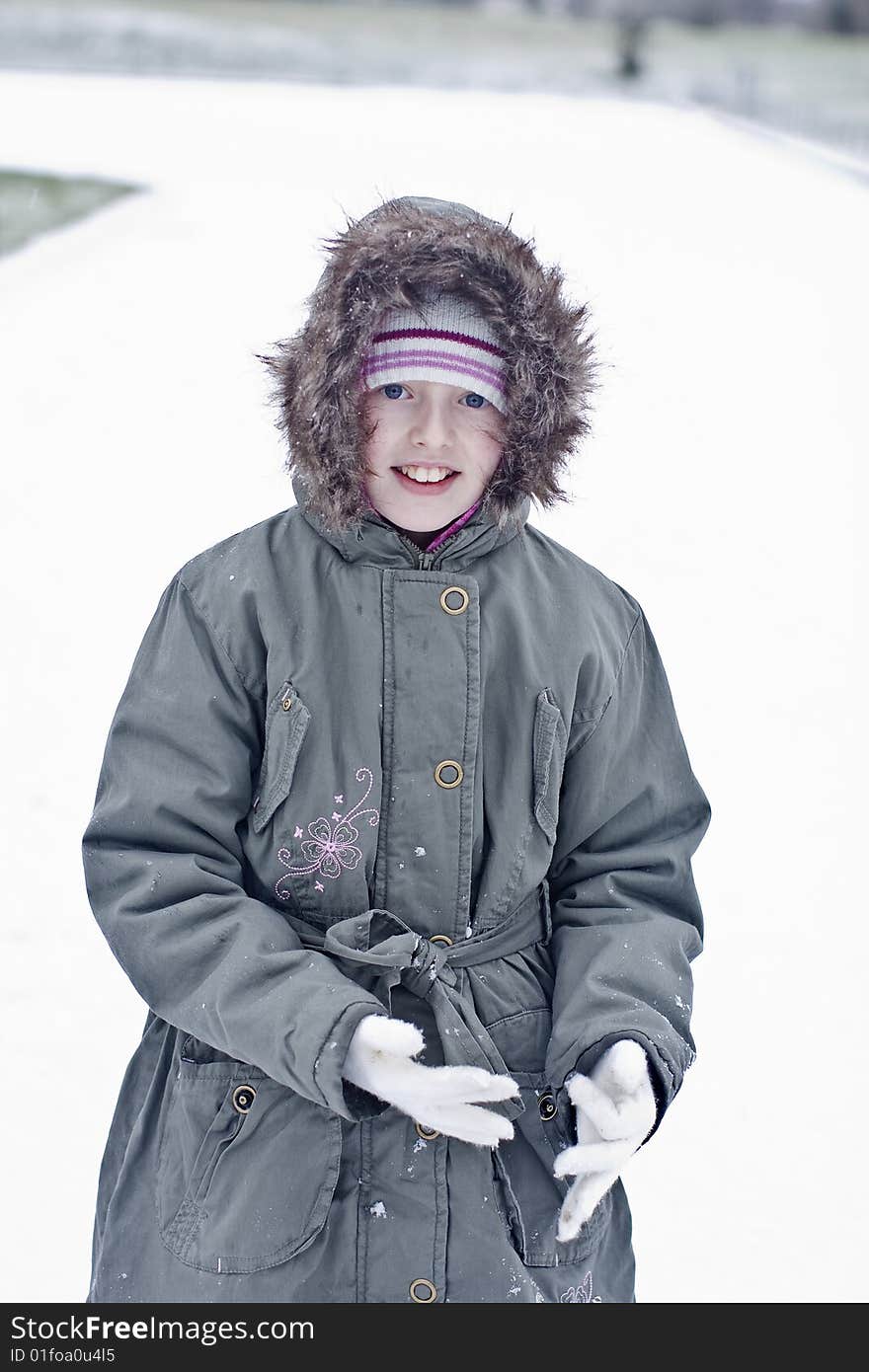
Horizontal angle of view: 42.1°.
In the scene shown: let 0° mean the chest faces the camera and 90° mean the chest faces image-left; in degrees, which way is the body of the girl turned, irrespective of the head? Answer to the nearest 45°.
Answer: approximately 0°
